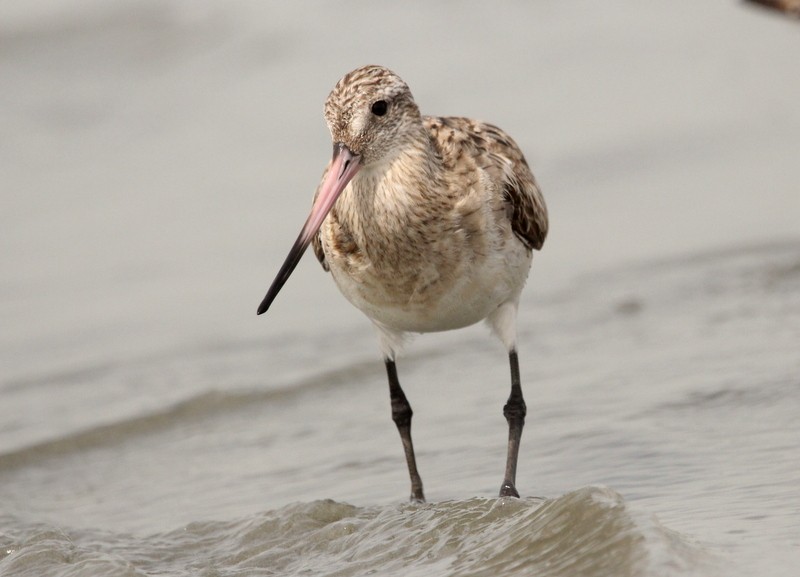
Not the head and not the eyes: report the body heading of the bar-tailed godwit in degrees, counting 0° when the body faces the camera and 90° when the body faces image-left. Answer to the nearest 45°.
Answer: approximately 45°
